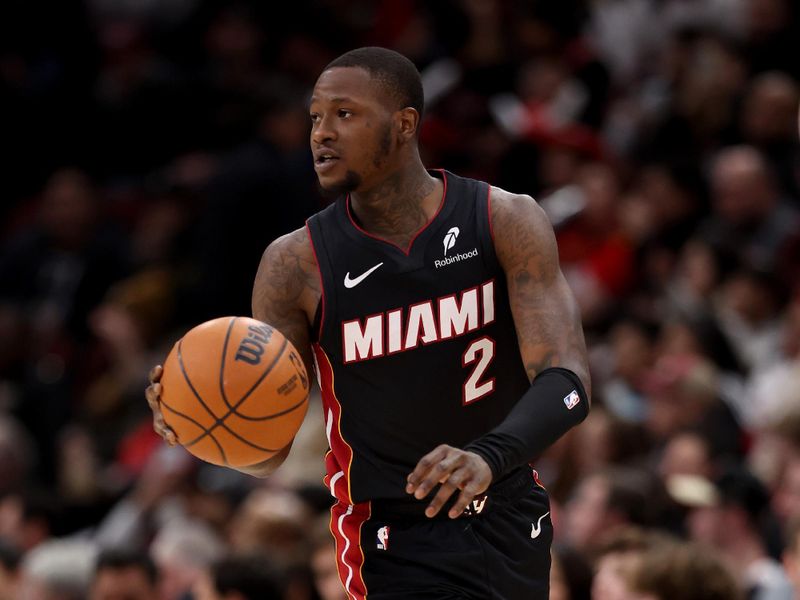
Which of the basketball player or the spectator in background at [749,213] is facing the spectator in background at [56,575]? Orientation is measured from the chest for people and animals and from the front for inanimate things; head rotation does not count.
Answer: the spectator in background at [749,213]

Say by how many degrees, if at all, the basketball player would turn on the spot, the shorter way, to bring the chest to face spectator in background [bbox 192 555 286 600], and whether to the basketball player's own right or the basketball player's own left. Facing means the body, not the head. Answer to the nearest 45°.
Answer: approximately 135° to the basketball player's own right

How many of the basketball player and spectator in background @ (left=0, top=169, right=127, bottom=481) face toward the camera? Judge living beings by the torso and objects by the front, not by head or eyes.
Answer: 2

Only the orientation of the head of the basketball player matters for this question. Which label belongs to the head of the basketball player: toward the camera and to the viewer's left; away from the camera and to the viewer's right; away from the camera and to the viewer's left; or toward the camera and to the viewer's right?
toward the camera and to the viewer's left

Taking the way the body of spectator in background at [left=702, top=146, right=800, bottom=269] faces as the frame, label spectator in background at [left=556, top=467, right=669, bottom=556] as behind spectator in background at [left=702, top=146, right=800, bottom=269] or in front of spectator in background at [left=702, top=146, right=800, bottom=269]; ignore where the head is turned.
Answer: in front

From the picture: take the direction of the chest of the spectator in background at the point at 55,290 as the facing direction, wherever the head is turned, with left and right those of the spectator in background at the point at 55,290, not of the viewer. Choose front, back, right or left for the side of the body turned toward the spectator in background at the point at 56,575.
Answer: front

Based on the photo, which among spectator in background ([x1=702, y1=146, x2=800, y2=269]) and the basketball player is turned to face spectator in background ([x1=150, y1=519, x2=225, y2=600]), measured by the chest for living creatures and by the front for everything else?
spectator in background ([x1=702, y1=146, x2=800, y2=269])

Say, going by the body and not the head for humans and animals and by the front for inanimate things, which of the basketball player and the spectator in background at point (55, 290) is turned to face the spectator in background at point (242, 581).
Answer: the spectator in background at point (55, 290)
